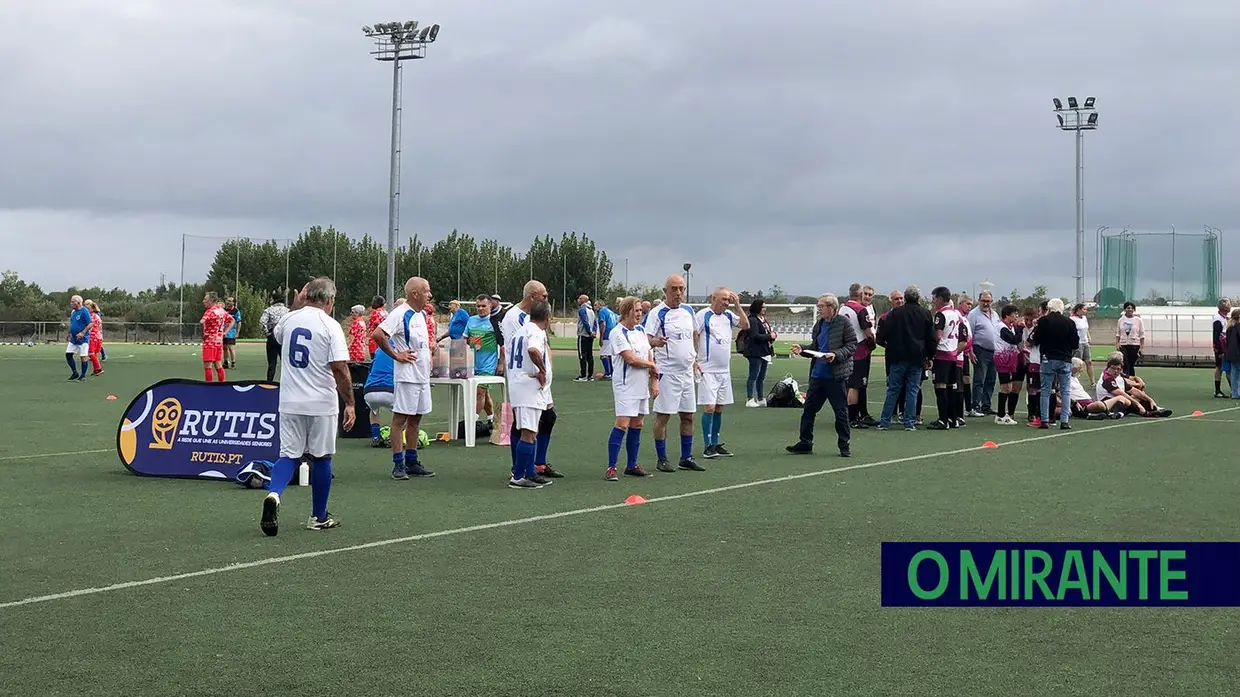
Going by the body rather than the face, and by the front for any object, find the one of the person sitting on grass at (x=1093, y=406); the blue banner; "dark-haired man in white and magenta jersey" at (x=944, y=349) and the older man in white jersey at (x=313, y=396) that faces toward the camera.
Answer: the blue banner

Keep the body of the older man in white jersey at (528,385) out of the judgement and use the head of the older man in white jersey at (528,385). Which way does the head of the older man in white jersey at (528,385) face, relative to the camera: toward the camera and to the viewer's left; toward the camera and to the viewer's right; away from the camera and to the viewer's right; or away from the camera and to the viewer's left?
away from the camera and to the viewer's right

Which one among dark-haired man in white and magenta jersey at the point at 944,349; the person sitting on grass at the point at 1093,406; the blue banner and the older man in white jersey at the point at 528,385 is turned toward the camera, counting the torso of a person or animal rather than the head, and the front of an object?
the blue banner

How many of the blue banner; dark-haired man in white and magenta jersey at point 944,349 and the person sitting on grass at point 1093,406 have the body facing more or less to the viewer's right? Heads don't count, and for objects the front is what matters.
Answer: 1

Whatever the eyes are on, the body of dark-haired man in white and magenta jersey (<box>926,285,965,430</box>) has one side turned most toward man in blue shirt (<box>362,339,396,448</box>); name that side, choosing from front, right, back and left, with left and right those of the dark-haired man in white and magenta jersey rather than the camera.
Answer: left

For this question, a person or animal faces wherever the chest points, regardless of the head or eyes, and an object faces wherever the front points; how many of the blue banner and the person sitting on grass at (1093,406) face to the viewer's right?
1

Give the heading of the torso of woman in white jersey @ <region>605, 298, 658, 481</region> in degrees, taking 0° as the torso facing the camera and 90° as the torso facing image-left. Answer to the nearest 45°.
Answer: approximately 315°

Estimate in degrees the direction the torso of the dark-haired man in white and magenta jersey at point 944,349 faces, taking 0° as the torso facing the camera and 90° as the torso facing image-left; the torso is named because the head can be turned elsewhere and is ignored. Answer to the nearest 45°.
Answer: approximately 135°

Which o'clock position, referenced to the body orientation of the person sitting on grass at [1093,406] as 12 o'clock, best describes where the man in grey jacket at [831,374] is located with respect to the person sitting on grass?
The man in grey jacket is roughly at 4 o'clock from the person sitting on grass.

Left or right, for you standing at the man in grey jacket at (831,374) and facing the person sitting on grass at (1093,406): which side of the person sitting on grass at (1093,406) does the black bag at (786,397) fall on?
left

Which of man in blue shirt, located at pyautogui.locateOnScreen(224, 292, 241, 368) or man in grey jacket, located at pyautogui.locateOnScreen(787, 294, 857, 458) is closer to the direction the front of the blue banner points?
the man in grey jacket
